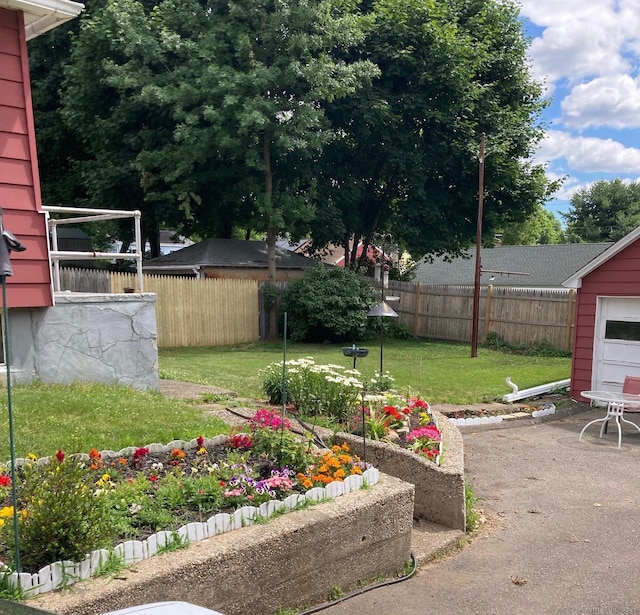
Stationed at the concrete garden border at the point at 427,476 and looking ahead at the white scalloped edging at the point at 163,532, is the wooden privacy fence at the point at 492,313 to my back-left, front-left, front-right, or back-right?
back-right

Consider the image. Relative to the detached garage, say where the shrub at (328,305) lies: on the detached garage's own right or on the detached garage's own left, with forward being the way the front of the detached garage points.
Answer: on the detached garage's own right

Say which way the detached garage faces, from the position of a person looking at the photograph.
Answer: facing the viewer

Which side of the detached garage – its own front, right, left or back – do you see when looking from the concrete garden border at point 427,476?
front

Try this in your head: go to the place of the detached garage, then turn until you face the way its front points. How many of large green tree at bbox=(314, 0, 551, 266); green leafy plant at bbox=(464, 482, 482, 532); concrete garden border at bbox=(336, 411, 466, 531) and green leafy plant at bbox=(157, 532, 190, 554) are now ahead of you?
3

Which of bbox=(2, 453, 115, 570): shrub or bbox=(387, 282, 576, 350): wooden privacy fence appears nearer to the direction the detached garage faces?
the shrub

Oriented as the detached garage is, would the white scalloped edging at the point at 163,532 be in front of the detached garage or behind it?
in front

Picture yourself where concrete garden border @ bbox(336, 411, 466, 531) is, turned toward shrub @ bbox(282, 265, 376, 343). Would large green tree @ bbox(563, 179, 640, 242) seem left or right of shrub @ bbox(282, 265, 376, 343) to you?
right

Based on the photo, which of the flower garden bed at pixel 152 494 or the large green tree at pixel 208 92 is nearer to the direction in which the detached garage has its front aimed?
the flower garden bed

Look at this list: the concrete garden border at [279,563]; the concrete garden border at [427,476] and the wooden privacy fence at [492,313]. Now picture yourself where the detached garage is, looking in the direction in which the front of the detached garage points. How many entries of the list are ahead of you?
2

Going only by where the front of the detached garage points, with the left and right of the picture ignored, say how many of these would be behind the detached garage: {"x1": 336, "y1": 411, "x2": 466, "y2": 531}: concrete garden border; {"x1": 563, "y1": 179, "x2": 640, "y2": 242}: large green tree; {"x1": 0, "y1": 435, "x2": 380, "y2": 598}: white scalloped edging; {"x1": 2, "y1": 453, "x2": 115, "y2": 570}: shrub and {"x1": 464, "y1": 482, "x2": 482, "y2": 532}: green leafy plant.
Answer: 1

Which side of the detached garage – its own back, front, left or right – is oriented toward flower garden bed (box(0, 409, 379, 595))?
front

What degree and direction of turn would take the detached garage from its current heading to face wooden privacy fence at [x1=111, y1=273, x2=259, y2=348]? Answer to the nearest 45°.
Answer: approximately 90° to its right

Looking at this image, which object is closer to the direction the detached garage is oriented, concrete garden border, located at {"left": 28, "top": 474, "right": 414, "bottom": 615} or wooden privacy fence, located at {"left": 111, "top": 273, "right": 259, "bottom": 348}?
the concrete garden border

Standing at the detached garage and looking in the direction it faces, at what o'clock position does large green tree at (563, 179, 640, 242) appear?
The large green tree is roughly at 6 o'clock from the detached garage.

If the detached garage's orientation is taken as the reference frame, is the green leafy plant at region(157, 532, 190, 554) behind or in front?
in front
